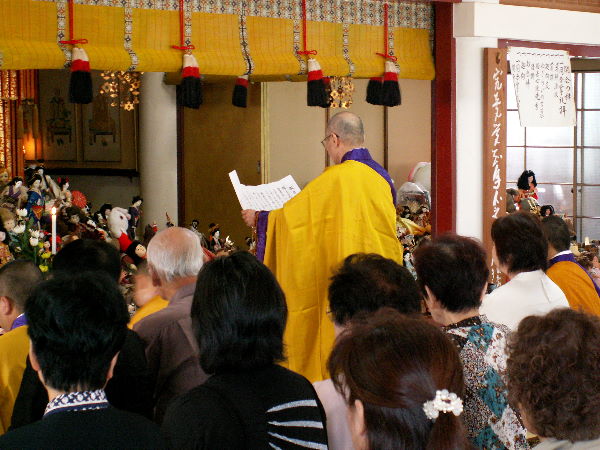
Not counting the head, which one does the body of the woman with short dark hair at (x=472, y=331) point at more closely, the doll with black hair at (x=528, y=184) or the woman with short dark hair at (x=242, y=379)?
the doll with black hair

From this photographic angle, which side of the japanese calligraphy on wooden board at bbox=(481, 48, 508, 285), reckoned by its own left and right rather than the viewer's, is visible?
front

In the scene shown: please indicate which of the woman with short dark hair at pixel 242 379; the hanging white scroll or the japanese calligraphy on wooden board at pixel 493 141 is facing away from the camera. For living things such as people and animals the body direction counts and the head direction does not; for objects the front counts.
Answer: the woman with short dark hair

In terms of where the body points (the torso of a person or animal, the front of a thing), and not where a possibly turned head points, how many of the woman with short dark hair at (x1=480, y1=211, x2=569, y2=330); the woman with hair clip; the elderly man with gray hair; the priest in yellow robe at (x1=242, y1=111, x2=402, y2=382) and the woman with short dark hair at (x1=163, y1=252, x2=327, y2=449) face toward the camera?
0

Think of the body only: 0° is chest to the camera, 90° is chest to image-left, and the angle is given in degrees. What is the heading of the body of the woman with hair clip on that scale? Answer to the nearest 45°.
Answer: approximately 135°

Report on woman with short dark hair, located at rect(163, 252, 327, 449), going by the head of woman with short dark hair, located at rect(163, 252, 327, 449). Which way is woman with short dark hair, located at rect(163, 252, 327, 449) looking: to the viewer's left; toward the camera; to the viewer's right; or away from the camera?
away from the camera

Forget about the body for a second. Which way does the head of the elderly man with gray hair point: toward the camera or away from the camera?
away from the camera

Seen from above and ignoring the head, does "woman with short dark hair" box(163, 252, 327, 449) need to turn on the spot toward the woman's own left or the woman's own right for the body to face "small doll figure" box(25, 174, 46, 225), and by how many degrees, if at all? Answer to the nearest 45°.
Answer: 0° — they already face it

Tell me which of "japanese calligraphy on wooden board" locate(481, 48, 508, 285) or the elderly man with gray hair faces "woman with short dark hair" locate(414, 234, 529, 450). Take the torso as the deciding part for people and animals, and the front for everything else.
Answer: the japanese calligraphy on wooden board

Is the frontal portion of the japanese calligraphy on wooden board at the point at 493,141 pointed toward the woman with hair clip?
yes

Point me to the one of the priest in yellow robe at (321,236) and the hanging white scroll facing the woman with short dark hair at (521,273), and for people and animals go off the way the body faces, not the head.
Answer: the hanging white scroll

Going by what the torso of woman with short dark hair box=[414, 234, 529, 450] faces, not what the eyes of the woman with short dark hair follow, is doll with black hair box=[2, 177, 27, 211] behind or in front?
in front

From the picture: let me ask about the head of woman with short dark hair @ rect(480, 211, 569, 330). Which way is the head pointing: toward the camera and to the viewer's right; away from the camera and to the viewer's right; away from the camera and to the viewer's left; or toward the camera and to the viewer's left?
away from the camera and to the viewer's left

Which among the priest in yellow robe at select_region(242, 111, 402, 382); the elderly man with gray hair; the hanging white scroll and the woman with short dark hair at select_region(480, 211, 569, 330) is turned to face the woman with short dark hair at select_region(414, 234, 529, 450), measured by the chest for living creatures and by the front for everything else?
the hanging white scroll

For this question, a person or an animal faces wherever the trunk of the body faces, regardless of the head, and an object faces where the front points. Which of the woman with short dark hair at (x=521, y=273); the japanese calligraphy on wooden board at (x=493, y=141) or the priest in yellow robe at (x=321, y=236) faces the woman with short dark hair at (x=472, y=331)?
the japanese calligraphy on wooden board

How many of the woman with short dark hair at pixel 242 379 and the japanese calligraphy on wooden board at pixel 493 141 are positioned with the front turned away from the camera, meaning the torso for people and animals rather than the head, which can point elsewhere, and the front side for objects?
1

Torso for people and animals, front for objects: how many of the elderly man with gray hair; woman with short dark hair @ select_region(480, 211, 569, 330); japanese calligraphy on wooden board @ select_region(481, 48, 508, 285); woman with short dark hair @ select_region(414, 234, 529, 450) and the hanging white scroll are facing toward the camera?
2

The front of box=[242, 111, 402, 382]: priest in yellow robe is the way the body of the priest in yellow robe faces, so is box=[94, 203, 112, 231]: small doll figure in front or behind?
in front

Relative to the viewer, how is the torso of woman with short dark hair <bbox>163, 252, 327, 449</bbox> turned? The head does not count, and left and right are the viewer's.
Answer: facing away from the viewer

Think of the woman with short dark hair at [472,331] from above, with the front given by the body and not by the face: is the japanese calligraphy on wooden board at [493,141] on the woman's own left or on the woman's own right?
on the woman's own right
